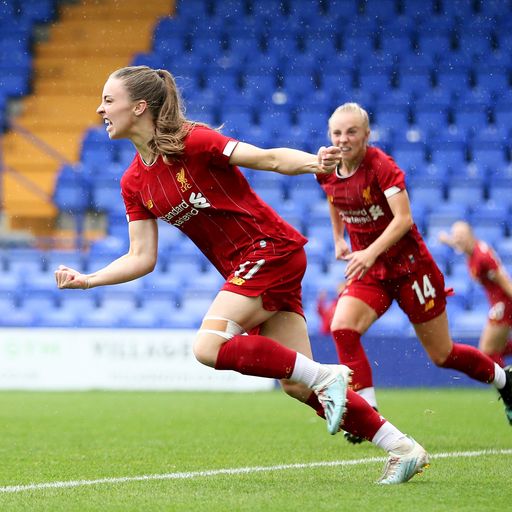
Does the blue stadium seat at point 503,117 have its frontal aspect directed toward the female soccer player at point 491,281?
yes

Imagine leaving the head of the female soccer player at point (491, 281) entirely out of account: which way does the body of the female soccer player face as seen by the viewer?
to the viewer's left

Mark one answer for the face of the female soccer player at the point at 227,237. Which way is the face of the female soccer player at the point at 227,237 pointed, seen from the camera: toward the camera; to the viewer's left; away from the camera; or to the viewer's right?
to the viewer's left

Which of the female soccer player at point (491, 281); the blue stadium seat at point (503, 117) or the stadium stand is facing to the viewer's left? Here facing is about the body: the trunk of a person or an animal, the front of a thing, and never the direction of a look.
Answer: the female soccer player

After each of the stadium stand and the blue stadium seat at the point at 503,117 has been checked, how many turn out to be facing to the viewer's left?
0

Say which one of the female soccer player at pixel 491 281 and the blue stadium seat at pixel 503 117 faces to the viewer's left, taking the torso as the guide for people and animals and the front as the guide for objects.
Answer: the female soccer player

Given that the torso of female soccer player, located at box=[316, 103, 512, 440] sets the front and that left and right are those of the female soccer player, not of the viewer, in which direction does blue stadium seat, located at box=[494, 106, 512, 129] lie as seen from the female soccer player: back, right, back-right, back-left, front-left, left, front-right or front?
back-right

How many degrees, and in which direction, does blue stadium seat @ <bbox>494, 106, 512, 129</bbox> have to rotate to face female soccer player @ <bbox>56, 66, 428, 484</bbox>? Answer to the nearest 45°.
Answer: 0° — it already faces them

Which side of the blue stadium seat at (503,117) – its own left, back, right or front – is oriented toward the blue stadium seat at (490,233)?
front

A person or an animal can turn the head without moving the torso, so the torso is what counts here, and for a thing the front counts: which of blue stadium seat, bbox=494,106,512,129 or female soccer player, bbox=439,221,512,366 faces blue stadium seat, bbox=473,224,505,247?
blue stadium seat, bbox=494,106,512,129

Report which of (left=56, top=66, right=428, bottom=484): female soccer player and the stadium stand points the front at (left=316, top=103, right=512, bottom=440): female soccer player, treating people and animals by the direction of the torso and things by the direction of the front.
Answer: the stadium stand

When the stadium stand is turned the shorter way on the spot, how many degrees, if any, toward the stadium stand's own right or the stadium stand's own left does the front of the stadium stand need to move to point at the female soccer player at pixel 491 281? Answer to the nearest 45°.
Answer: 0° — it already faces them

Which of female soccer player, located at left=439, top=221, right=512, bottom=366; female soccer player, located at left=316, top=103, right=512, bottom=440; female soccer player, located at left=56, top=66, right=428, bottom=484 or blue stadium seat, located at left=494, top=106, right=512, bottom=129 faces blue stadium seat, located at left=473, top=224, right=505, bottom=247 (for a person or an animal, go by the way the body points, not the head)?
blue stadium seat, located at left=494, top=106, right=512, bottom=129
